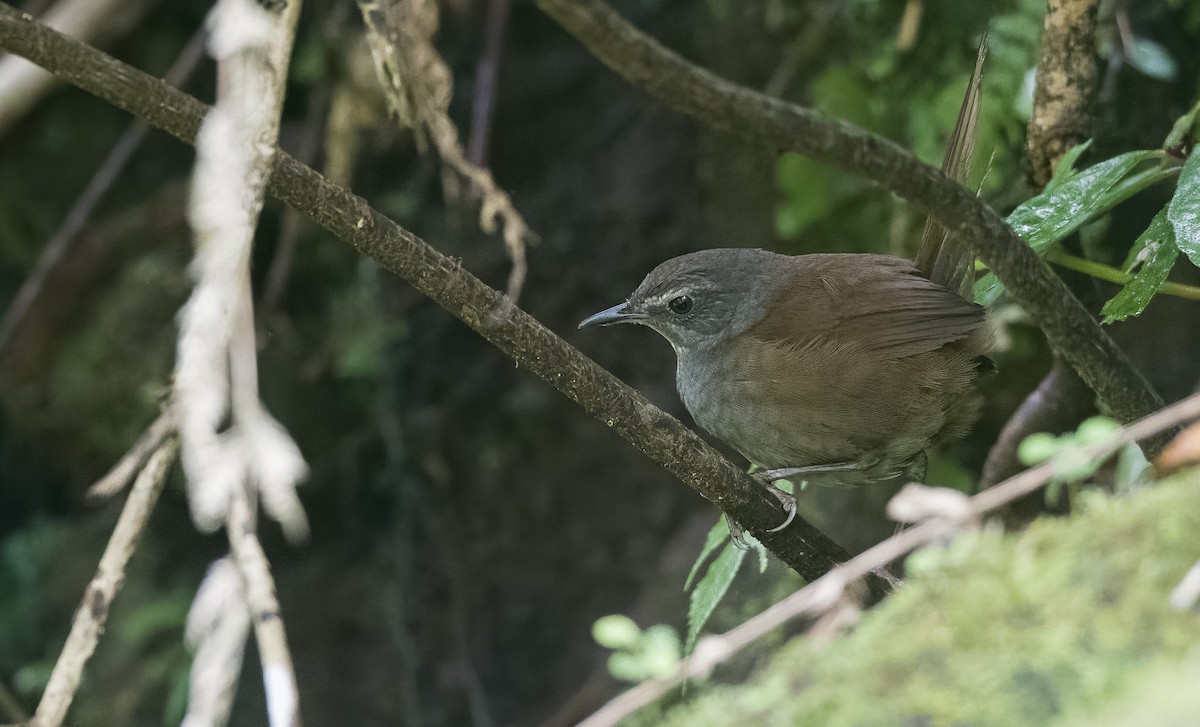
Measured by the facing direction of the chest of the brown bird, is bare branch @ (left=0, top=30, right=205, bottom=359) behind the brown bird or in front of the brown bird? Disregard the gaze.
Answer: in front

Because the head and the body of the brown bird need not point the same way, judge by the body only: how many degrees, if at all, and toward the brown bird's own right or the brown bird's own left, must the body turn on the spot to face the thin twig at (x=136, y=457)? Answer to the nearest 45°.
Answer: approximately 45° to the brown bird's own left

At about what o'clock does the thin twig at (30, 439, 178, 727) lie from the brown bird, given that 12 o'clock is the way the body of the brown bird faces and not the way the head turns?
The thin twig is roughly at 11 o'clock from the brown bird.

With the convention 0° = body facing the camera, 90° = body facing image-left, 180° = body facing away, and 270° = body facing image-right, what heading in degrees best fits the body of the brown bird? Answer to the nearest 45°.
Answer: approximately 90°
